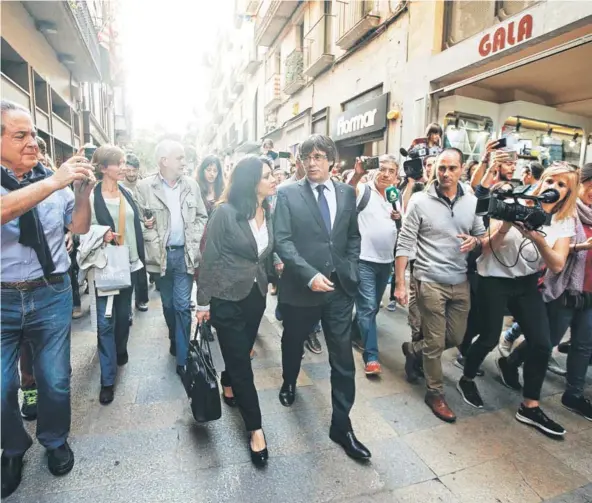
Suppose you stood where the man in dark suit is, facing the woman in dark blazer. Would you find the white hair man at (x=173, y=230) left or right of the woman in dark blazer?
right

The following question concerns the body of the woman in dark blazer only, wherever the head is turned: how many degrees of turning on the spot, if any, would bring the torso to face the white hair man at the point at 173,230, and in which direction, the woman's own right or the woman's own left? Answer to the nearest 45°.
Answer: approximately 180°

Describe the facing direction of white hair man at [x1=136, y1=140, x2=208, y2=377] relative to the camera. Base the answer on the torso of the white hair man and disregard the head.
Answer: toward the camera

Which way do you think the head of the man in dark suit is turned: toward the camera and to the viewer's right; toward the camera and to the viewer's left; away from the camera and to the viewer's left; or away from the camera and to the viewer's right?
toward the camera and to the viewer's left

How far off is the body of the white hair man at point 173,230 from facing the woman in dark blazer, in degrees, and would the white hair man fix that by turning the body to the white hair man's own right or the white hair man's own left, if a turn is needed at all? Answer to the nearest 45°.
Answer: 0° — they already face them

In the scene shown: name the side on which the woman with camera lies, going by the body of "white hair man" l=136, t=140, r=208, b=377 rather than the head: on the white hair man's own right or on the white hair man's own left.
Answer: on the white hair man's own left

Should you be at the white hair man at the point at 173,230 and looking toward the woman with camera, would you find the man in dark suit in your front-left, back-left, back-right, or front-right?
front-right

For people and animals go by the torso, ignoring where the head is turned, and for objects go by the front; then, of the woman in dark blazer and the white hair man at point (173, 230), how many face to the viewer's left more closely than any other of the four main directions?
0

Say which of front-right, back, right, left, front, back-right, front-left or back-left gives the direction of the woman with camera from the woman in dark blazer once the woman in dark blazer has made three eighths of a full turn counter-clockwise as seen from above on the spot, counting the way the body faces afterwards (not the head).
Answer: right
